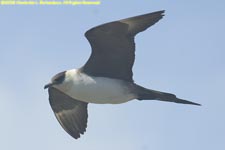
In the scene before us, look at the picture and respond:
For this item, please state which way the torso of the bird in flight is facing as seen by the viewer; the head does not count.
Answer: to the viewer's left
